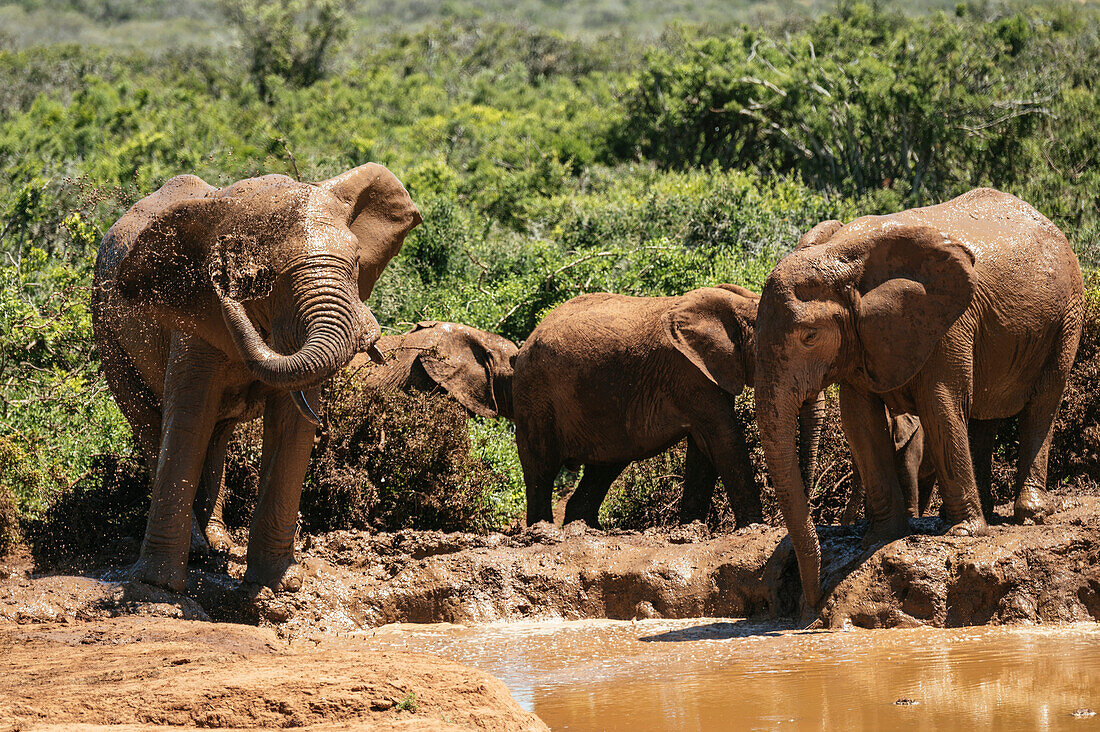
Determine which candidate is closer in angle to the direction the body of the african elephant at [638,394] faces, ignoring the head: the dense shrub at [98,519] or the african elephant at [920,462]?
the african elephant

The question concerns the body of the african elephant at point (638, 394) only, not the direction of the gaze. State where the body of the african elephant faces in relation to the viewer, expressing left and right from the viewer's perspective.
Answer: facing to the right of the viewer

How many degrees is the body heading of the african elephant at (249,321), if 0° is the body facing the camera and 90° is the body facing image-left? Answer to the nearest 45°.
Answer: approximately 315°

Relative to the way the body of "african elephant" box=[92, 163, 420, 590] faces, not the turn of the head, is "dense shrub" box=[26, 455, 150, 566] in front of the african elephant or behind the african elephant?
behind

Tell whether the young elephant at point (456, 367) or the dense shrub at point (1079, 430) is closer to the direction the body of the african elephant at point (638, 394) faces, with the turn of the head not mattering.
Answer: the dense shrub

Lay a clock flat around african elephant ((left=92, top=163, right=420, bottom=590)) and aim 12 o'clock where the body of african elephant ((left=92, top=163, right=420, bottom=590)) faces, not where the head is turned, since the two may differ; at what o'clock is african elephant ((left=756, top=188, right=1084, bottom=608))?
african elephant ((left=756, top=188, right=1084, bottom=608)) is roughly at 11 o'clock from african elephant ((left=92, top=163, right=420, bottom=590)).

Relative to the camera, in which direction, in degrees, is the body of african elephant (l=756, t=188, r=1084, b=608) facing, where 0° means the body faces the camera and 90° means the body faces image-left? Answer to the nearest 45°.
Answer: approximately 45°
